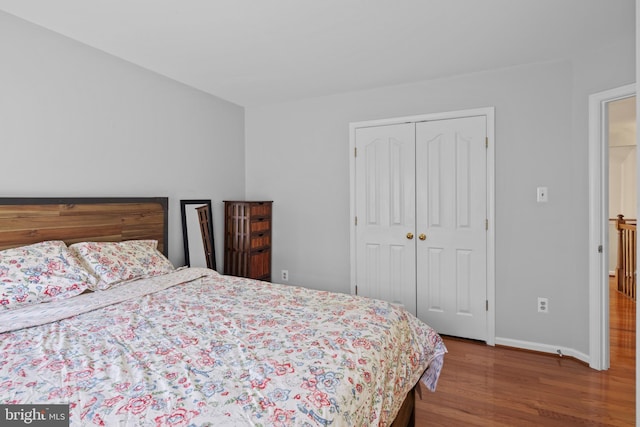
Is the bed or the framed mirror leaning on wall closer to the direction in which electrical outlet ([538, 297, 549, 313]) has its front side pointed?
the bed

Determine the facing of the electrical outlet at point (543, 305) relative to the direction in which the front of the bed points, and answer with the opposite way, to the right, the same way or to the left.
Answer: to the right

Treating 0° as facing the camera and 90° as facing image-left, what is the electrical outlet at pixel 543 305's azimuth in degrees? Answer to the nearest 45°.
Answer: approximately 0°

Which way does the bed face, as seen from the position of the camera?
facing the viewer and to the right of the viewer

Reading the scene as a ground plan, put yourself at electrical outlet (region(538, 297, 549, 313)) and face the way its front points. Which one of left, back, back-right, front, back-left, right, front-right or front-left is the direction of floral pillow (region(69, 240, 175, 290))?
front-right

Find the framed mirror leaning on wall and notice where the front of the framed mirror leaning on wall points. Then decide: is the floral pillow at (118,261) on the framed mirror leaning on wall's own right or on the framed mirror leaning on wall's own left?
on the framed mirror leaning on wall's own right

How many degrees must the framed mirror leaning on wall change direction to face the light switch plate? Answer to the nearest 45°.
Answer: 0° — it already faces it

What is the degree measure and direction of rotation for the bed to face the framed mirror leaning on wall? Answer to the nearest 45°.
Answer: approximately 135° to its left

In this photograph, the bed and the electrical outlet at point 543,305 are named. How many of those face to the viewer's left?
0

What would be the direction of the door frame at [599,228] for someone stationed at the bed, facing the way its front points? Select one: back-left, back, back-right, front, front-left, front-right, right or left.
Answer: front-left
